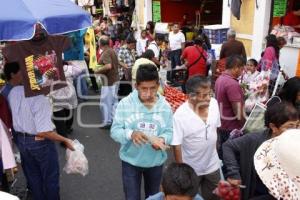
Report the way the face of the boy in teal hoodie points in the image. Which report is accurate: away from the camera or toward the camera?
toward the camera

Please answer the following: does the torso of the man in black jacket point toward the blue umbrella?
no

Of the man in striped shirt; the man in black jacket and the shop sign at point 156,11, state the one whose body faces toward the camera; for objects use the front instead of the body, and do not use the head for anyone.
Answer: the shop sign

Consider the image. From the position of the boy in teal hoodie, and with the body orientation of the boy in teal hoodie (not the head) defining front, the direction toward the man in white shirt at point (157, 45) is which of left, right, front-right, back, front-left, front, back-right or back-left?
back

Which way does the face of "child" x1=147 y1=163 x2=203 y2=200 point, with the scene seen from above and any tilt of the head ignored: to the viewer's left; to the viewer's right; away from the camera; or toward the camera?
away from the camera

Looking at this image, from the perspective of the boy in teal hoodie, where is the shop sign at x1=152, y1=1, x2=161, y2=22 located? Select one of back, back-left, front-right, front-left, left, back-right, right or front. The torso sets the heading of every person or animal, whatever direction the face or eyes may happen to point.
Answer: back

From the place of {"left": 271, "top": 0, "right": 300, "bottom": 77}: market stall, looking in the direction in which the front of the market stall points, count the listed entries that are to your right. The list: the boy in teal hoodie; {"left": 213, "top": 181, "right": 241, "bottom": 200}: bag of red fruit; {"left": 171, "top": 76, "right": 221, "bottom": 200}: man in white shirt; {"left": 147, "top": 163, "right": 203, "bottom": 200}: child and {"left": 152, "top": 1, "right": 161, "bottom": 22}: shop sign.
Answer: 1

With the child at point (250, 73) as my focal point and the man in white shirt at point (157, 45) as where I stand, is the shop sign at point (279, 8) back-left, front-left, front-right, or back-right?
front-left

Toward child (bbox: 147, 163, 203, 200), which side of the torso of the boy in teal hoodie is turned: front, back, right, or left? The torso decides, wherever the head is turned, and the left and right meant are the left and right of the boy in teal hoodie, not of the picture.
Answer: front

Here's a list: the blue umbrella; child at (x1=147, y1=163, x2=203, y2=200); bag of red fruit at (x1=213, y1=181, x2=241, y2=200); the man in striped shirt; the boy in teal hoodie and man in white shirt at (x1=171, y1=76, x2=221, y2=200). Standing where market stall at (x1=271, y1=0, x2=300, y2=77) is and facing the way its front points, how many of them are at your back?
0

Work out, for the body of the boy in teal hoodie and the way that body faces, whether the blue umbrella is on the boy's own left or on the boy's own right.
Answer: on the boy's own right

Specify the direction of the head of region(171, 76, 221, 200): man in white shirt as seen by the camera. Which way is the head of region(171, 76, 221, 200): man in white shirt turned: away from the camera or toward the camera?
toward the camera

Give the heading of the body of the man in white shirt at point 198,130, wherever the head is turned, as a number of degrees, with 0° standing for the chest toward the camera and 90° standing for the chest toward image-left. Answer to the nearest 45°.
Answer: approximately 315°

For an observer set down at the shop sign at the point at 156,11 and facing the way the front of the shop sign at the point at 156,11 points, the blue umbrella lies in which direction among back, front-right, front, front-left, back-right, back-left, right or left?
front

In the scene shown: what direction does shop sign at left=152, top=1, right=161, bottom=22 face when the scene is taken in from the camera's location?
facing the viewer
